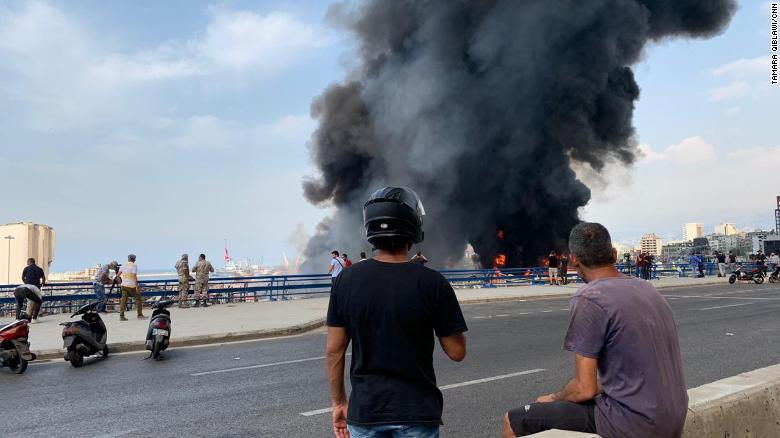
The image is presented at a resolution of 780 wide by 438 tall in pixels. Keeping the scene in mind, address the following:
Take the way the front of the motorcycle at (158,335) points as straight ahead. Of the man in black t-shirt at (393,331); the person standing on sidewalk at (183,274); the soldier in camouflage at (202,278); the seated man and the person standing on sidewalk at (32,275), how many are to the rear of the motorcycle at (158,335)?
2

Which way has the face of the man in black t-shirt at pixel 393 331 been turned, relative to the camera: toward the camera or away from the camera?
away from the camera

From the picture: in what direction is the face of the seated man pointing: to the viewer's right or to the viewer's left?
to the viewer's left

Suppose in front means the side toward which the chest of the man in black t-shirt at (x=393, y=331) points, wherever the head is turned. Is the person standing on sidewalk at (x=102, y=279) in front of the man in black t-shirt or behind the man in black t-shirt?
in front

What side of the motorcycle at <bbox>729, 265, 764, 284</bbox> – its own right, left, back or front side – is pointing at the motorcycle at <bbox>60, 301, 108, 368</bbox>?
left

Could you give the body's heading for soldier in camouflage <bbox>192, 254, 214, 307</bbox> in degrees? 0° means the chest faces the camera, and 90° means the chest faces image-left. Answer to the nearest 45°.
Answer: approximately 180°

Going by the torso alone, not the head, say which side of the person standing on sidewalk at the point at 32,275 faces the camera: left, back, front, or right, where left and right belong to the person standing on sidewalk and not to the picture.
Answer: back

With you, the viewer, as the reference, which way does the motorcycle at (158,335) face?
facing away from the viewer

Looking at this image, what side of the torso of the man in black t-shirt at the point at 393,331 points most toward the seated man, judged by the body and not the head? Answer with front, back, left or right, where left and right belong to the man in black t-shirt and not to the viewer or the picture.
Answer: right

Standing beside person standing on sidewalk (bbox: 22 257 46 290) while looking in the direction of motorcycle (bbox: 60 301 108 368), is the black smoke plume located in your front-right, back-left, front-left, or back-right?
back-left

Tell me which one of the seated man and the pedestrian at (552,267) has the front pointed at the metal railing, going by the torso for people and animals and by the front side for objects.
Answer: the seated man

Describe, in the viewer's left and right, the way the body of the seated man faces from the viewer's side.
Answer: facing away from the viewer and to the left of the viewer

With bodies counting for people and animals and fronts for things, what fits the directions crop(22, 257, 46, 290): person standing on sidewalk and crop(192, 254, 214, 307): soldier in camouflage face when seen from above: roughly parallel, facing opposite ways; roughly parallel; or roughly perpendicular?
roughly parallel
